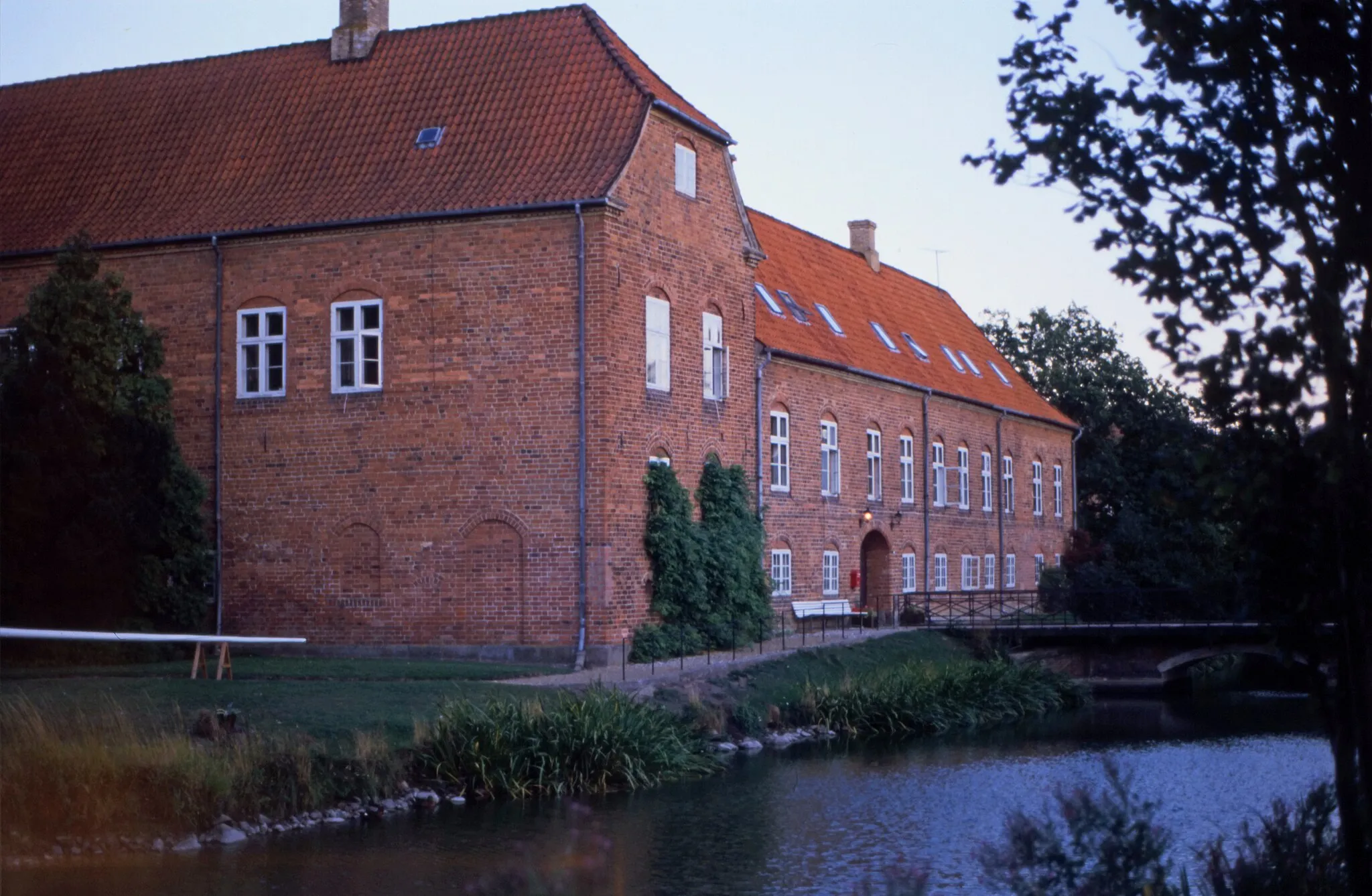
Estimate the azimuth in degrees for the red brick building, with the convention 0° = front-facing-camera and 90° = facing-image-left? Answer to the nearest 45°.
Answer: approximately 315°
